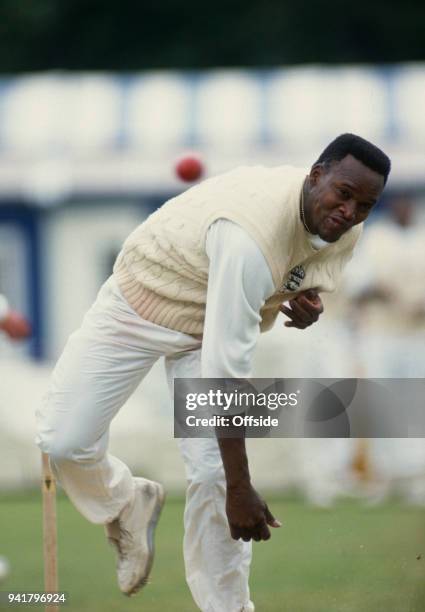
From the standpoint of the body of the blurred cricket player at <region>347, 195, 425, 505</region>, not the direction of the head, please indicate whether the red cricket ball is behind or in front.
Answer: in front

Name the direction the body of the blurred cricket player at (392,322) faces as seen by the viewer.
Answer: toward the camera
